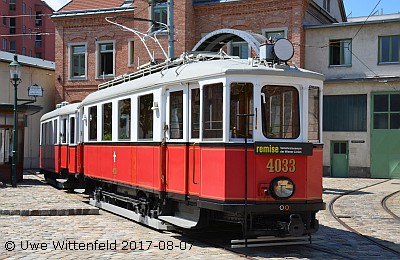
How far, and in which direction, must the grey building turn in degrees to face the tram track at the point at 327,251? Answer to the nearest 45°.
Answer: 0° — it already faces it

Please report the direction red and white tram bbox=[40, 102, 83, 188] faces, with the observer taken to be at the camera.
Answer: facing the viewer and to the right of the viewer

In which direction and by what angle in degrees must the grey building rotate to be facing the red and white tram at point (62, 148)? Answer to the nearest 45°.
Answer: approximately 45° to its right

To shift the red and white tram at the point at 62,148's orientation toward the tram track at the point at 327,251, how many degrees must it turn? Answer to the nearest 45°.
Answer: approximately 45° to its right

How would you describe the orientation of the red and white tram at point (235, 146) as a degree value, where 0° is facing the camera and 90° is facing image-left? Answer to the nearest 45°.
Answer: approximately 315°

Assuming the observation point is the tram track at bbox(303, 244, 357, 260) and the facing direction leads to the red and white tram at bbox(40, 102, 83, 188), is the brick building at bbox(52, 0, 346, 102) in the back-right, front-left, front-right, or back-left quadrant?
front-right

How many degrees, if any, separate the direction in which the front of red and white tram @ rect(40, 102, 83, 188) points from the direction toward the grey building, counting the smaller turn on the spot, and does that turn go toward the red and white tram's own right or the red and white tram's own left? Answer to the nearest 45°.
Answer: approximately 45° to the red and white tram's own left

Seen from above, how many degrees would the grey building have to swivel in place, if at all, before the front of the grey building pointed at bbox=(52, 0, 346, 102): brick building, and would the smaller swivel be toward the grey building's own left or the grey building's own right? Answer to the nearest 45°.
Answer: approximately 90° to the grey building's own right

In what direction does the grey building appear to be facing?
toward the camera

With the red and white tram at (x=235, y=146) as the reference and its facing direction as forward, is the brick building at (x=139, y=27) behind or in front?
behind
